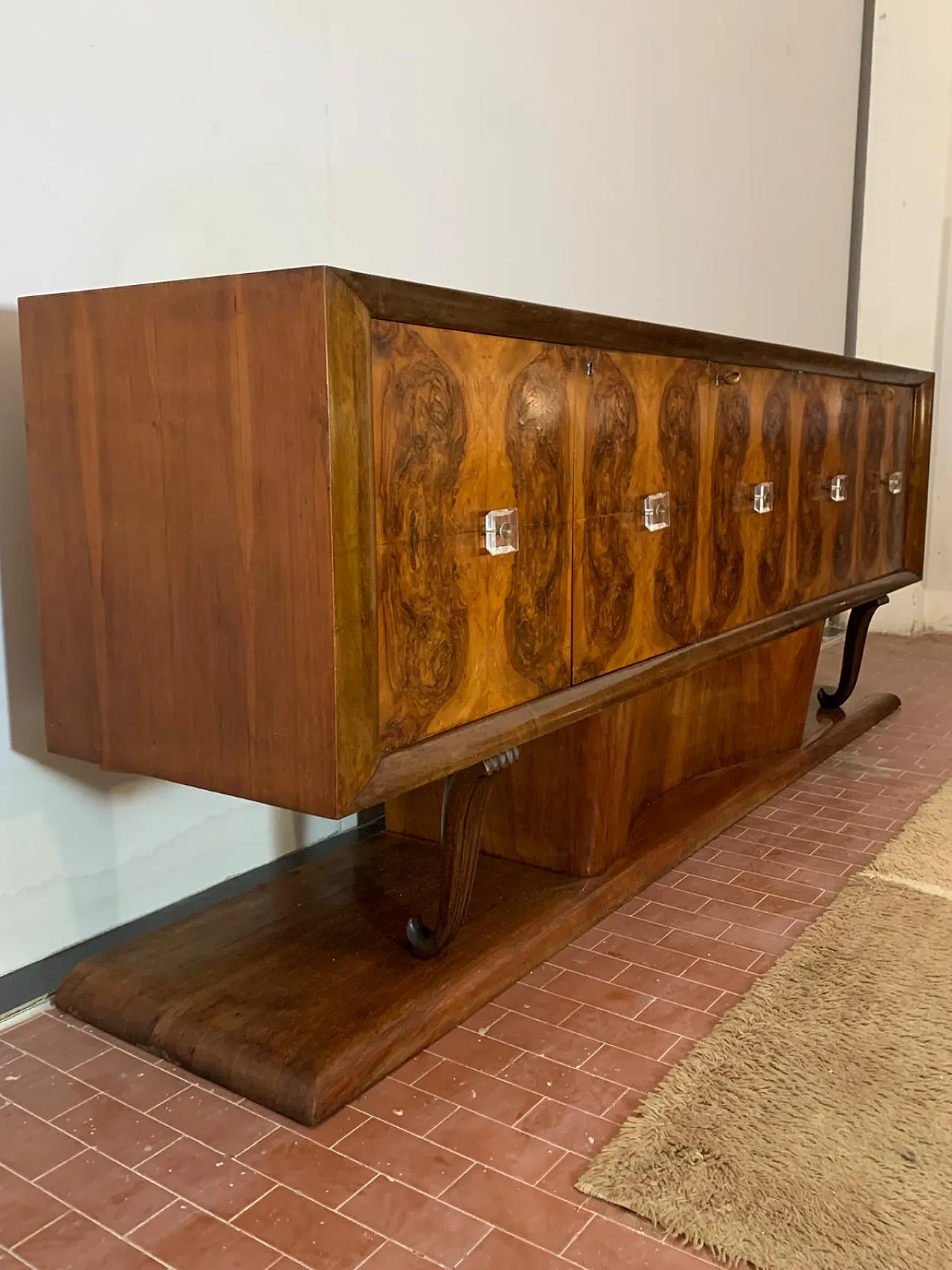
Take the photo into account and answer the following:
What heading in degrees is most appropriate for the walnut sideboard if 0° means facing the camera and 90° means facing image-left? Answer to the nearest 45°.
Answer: approximately 315°
